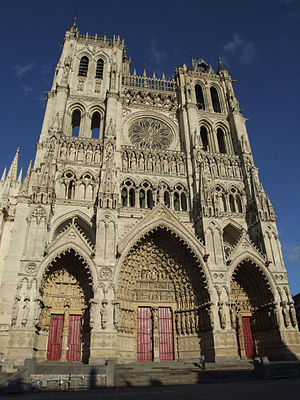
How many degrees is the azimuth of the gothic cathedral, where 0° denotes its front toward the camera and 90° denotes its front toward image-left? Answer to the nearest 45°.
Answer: approximately 0°
